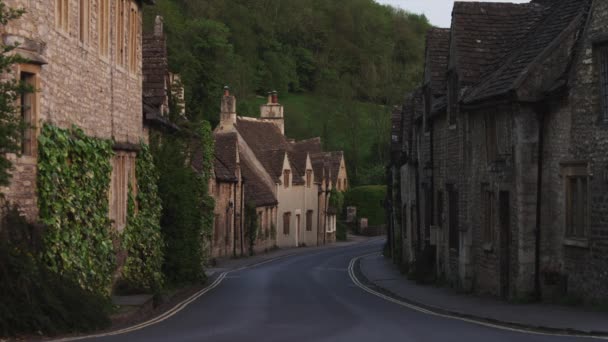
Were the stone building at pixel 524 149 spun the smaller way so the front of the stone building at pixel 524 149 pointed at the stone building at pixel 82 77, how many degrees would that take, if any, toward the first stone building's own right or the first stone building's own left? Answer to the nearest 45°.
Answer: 0° — it already faces it

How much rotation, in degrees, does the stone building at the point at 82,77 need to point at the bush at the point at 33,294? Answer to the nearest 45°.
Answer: approximately 45° to its right

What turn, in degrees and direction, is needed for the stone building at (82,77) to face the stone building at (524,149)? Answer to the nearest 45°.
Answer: approximately 45° to its left

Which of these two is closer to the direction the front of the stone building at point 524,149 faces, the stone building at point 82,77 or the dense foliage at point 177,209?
the stone building

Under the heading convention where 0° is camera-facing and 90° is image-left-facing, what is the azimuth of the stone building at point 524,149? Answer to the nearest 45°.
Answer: approximately 45°
